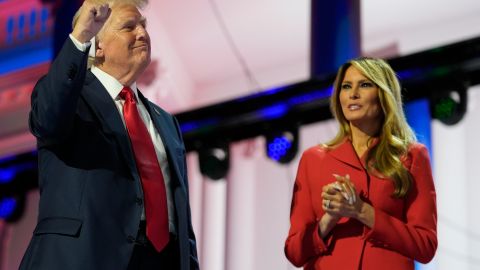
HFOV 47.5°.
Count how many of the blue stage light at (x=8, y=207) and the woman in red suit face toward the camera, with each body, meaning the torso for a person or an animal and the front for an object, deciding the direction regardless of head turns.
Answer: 2

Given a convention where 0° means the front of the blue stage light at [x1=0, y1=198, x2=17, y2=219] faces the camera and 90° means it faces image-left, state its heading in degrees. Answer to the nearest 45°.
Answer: approximately 0°

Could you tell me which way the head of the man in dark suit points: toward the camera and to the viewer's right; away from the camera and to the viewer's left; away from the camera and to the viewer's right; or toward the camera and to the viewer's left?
toward the camera and to the viewer's right

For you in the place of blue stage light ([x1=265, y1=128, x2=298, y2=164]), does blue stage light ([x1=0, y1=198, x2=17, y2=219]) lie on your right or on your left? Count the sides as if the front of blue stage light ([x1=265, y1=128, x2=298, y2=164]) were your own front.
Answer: on your right

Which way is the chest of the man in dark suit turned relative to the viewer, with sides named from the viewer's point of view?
facing the viewer and to the right of the viewer

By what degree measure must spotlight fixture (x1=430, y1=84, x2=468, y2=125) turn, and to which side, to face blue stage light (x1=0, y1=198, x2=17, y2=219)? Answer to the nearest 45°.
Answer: approximately 45° to its right

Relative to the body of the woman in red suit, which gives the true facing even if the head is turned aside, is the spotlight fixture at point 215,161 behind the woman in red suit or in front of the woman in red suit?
behind

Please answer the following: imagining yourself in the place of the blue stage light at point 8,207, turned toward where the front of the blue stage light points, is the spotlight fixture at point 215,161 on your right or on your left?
on your left

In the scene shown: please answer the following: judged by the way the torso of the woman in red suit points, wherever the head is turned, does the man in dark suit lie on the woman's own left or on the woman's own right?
on the woman's own right
